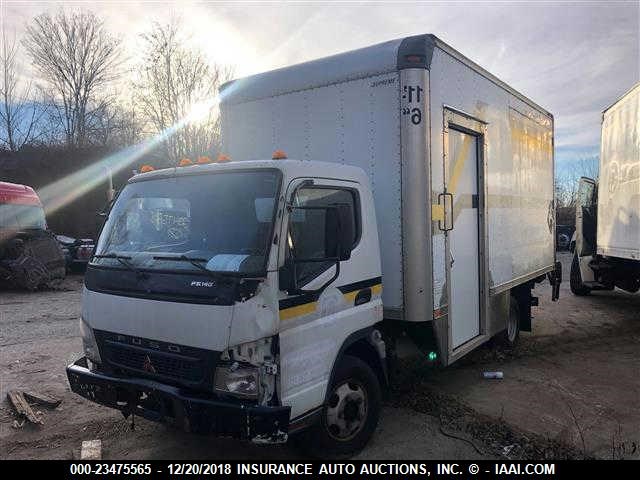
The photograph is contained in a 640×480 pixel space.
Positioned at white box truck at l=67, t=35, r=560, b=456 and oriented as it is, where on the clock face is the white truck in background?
The white truck in background is roughly at 6 o'clock from the white box truck.

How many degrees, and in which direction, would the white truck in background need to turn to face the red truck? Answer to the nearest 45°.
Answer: approximately 45° to its left

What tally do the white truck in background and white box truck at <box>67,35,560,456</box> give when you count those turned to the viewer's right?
0

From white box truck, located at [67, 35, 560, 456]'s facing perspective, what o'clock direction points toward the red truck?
The red truck is roughly at 3 o'clock from the white box truck.

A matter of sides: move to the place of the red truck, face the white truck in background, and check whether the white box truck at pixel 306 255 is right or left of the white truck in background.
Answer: right

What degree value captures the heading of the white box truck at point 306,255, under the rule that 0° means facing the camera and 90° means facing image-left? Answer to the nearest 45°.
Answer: approximately 45°

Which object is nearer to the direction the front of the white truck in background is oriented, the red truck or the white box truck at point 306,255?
the red truck

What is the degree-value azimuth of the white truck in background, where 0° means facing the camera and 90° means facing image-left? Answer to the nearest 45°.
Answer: approximately 135°

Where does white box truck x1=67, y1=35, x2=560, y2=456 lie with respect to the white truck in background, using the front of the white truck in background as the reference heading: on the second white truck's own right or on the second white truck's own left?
on the second white truck's own left
